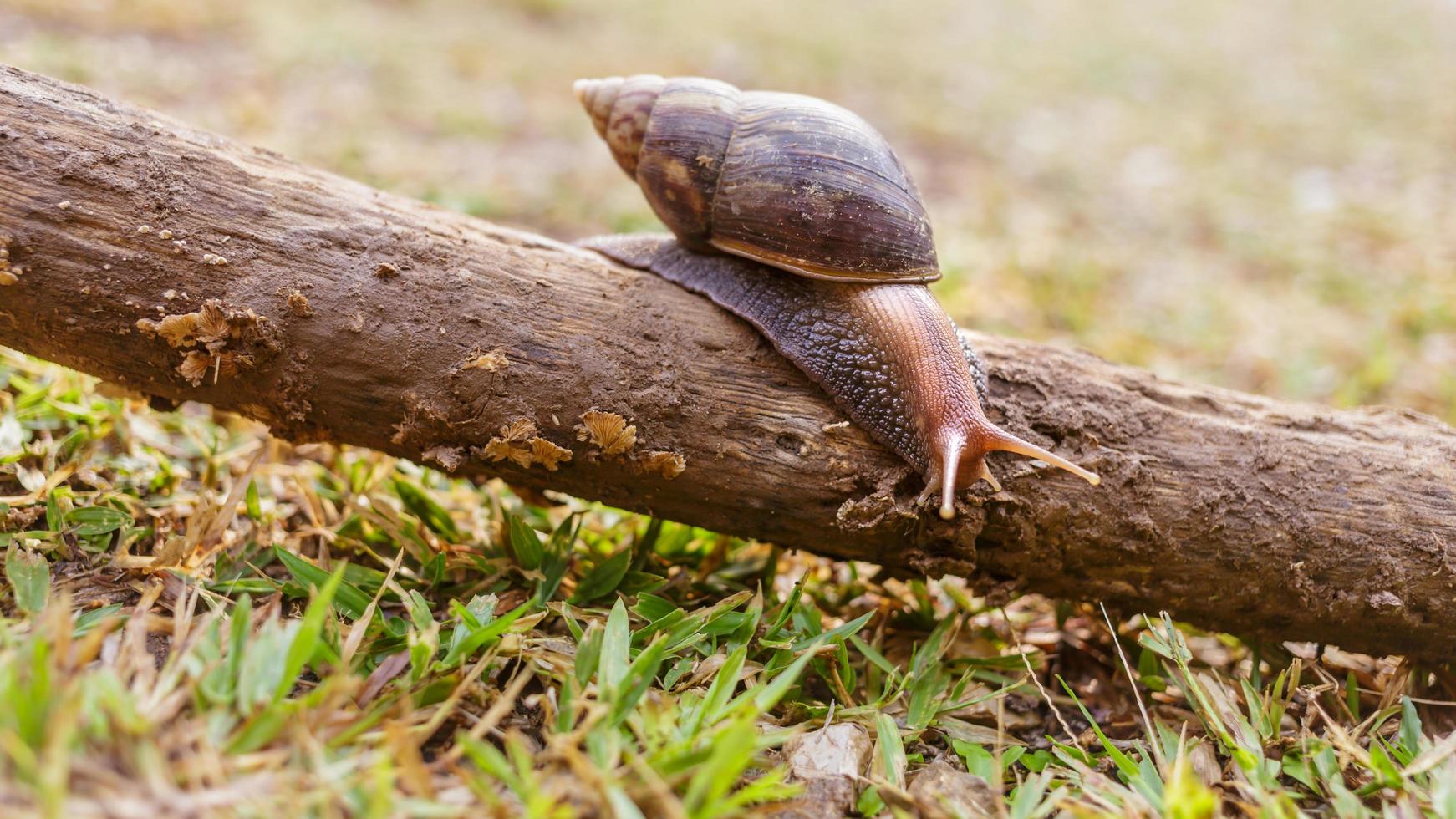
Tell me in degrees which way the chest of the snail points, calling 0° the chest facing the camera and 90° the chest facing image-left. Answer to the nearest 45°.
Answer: approximately 315°
